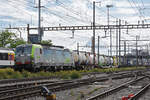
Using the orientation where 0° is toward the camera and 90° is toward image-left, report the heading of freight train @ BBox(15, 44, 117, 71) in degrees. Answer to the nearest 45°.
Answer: approximately 45°
